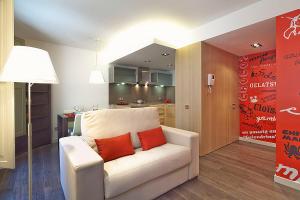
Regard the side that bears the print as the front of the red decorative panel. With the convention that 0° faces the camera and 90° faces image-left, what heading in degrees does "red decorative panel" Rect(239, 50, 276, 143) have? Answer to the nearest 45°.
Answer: approximately 45°

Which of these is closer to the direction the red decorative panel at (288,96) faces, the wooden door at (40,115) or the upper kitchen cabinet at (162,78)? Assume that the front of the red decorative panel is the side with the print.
the wooden door

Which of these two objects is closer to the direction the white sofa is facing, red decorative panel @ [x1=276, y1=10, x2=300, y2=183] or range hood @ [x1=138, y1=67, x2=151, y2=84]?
the red decorative panel

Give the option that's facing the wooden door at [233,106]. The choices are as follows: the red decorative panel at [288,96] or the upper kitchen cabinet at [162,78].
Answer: the upper kitchen cabinet

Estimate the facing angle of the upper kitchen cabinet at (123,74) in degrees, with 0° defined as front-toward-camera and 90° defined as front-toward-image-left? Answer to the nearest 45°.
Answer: approximately 315°

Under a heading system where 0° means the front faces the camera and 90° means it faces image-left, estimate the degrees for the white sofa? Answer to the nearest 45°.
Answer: approximately 315°

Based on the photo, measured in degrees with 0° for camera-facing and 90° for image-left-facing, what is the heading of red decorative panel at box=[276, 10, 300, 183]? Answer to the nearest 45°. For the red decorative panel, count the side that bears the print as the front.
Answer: approximately 45°

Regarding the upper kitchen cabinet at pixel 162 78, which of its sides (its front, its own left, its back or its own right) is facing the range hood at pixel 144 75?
right

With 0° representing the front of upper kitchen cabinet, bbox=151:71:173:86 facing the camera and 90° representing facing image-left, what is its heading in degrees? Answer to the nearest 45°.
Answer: approximately 315°
